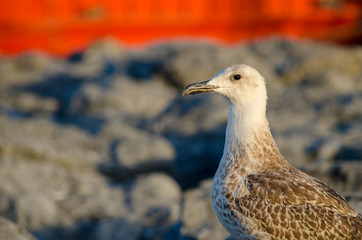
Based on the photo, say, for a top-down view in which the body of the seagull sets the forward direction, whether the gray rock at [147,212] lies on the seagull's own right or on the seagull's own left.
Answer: on the seagull's own right

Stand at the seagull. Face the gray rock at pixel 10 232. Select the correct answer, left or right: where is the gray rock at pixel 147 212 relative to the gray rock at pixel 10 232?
right

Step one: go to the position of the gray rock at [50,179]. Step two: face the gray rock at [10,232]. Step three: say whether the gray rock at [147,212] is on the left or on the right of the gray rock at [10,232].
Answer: left

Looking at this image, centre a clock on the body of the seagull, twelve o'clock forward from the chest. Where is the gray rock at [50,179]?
The gray rock is roughly at 1 o'clock from the seagull.

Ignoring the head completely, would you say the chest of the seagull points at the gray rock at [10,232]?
no

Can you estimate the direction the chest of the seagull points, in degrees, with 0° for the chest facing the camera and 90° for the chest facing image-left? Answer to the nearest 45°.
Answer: approximately 90°
